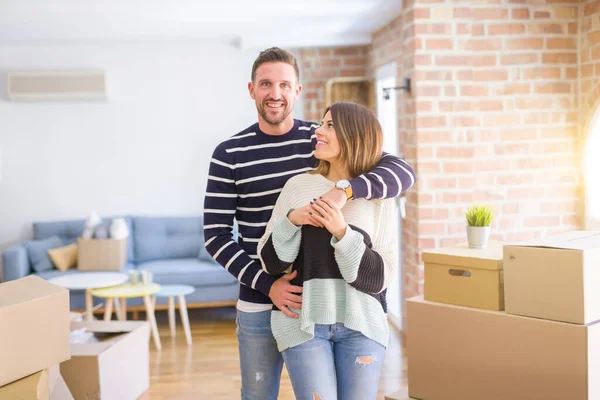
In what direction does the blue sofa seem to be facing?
toward the camera

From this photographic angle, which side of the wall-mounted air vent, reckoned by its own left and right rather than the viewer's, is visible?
front

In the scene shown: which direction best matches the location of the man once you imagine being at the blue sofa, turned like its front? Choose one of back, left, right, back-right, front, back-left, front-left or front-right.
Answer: front

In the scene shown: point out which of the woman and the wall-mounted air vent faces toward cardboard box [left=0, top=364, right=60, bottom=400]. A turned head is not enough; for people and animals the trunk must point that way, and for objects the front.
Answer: the wall-mounted air vent

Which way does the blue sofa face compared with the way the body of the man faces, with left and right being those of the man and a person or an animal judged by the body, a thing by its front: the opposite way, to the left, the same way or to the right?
the same way

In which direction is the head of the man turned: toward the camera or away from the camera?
toward the camera

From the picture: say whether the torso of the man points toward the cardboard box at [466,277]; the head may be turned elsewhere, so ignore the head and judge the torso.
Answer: no

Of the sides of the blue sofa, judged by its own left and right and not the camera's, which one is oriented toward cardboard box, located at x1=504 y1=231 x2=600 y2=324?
front

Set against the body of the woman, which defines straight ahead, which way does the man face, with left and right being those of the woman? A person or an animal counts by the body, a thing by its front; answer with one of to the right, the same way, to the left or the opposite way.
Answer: the same way

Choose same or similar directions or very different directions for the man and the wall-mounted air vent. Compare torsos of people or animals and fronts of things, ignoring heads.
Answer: same or similar directions

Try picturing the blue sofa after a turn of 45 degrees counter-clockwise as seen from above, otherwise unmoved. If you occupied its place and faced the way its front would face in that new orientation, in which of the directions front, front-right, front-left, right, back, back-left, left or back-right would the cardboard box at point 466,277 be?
front-right

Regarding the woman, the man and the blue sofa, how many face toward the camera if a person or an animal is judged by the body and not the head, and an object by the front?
3
